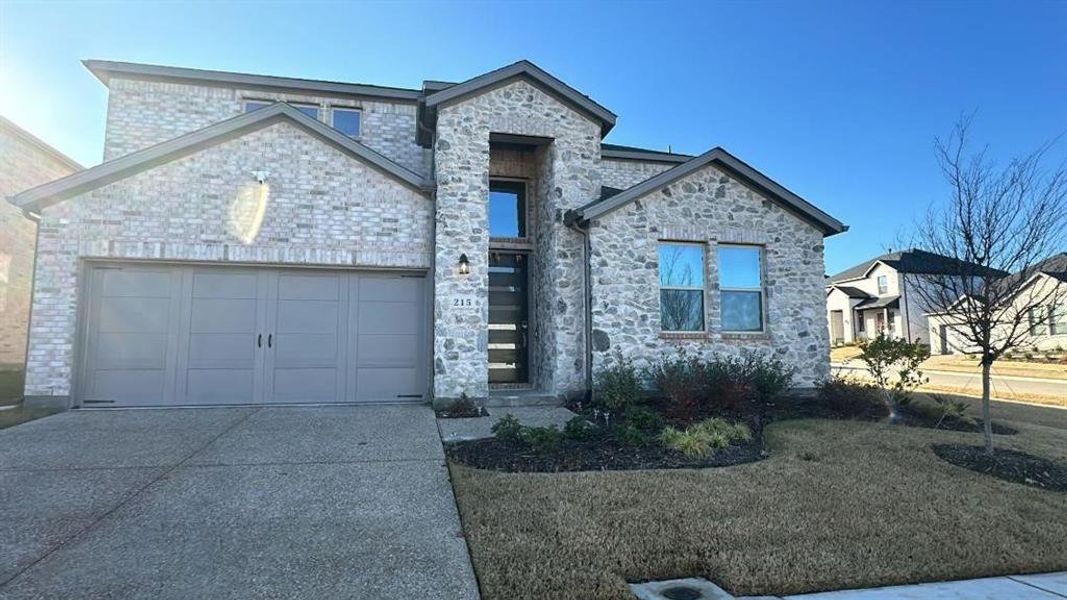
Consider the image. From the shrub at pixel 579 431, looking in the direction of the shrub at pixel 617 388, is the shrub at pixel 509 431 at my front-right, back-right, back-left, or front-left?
back-left

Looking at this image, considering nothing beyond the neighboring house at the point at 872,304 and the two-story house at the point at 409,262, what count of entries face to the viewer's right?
0

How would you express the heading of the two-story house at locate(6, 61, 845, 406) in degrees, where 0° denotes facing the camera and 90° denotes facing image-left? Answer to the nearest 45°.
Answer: approximately 0°

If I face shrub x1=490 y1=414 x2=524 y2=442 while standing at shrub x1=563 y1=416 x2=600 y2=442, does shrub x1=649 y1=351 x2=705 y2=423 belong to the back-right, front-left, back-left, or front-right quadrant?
back-right

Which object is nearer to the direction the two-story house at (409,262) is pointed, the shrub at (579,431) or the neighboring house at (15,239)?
the shrub

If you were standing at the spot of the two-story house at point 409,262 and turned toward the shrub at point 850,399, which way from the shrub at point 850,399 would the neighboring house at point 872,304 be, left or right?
left

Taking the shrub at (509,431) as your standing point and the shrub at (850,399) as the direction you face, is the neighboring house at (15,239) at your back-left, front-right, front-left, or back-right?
back-left

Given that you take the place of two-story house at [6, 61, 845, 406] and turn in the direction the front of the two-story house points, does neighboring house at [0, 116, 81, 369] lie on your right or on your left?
on your right

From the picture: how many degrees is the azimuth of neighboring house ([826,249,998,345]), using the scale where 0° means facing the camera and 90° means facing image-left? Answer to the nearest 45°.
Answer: approximately 45°

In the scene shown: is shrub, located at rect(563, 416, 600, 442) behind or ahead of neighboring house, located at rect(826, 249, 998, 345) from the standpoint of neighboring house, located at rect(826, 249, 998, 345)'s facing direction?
ahead

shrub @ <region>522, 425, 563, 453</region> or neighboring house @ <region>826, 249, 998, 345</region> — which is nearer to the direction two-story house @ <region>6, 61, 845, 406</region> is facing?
the shrub
